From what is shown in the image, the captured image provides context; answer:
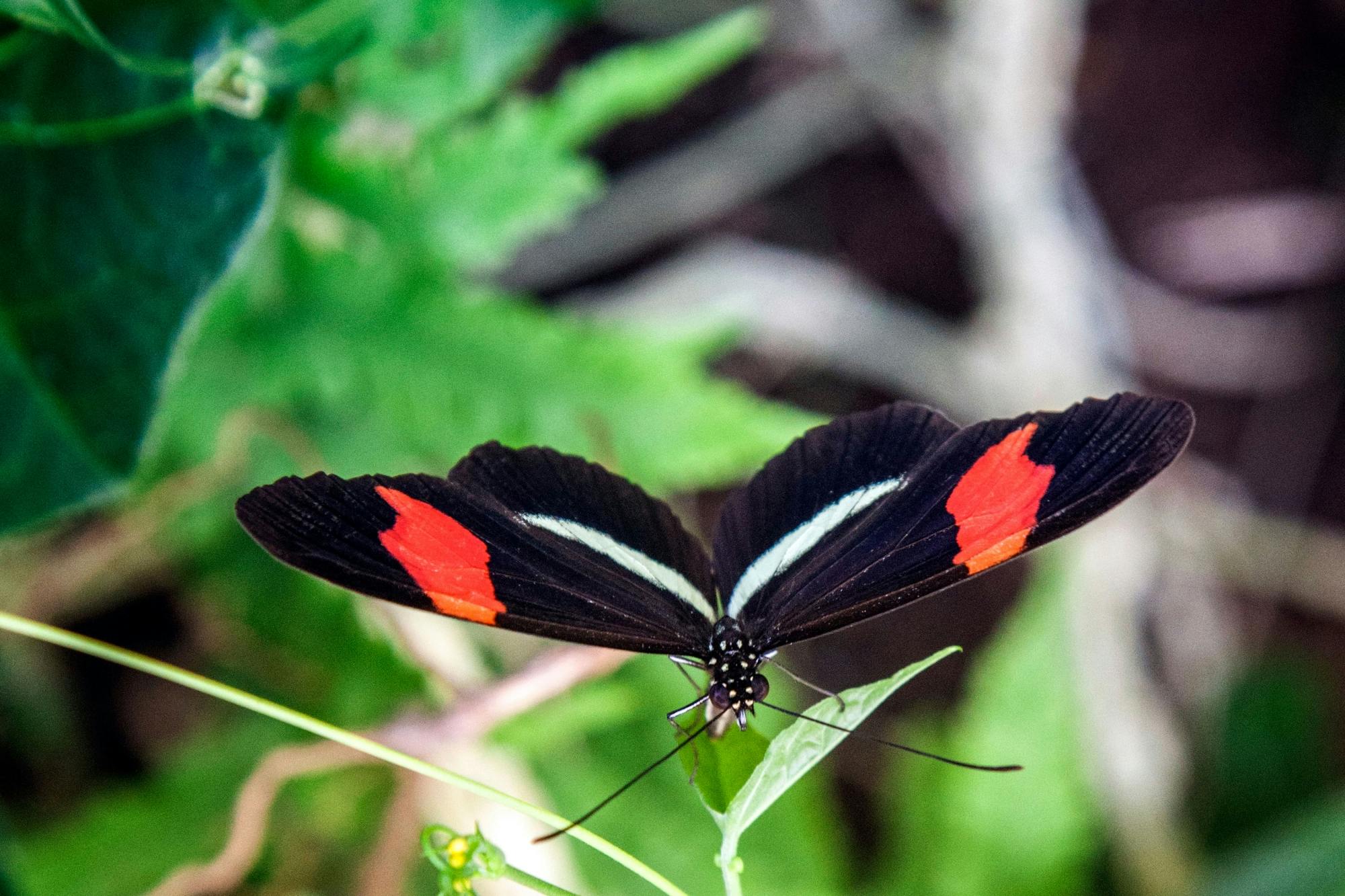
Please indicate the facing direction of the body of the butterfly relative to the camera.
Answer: toward the camera
